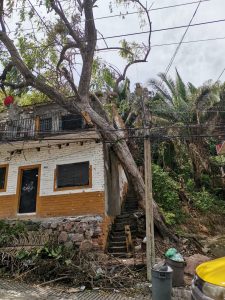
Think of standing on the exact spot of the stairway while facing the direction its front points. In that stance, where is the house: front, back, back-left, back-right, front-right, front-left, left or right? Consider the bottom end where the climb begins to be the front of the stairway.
right

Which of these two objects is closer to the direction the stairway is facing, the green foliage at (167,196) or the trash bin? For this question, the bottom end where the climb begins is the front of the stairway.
the trash bin

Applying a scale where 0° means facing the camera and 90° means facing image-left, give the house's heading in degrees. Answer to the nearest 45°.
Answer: approximately 0°

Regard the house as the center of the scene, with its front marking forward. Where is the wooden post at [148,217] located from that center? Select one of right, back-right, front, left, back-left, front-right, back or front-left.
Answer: front-left

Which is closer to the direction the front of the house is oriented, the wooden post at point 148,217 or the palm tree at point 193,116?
the wooden post

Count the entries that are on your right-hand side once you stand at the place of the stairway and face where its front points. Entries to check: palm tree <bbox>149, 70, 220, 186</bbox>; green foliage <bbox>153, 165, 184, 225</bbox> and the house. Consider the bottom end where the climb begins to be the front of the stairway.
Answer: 1

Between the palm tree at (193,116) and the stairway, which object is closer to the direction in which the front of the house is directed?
the stairway

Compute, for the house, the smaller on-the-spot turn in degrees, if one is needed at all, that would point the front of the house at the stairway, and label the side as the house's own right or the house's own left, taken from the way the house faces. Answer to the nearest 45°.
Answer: approximately 90° to the house's own left

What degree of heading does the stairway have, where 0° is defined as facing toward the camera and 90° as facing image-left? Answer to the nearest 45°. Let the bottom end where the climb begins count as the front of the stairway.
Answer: approximately 0°

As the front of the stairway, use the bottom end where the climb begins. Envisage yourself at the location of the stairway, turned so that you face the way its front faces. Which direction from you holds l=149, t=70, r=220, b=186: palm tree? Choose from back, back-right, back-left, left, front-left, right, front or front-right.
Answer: back-left

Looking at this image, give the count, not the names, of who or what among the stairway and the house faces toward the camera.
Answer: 2

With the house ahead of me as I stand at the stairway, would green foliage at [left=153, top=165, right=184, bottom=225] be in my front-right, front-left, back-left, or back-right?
back-right

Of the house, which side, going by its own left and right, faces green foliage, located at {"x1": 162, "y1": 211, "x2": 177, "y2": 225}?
left

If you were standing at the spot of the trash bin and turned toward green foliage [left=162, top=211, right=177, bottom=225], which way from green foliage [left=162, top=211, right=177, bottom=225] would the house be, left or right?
left
